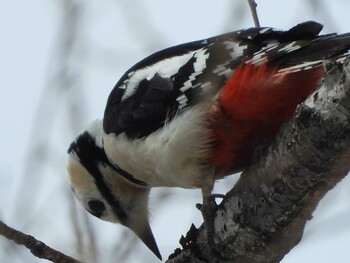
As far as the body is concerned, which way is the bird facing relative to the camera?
to the viewer's left
